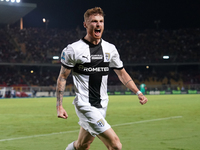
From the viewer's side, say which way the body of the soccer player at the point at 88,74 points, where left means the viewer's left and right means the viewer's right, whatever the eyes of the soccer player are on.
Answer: facing the viewer and to the right of the viewer
